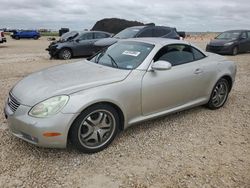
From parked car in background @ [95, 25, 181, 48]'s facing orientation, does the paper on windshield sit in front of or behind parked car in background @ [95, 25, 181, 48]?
in front

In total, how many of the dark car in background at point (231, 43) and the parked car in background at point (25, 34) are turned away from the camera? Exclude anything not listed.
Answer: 0

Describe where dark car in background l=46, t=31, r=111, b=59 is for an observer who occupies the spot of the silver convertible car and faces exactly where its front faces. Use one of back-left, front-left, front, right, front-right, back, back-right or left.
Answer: back-right

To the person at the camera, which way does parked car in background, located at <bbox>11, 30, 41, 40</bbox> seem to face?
facing to the left of the viewer

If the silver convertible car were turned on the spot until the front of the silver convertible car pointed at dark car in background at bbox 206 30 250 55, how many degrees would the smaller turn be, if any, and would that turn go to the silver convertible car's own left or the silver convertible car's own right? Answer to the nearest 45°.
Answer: approximately 180°

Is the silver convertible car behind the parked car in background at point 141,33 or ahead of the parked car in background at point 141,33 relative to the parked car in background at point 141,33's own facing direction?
ahead

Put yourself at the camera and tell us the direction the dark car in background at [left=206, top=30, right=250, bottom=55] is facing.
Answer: facing the viewer and to the left of the viewer

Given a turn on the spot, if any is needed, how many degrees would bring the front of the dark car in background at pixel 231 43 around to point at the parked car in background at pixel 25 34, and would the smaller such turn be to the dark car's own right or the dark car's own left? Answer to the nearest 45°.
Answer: approximately 90° to the dark car's own right

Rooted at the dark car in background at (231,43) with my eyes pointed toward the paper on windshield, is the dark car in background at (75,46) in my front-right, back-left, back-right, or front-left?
front-right

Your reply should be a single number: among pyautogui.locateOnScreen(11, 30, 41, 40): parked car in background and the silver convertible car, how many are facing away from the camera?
0

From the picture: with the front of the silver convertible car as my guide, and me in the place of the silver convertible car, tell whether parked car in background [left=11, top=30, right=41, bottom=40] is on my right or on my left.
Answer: on my right
